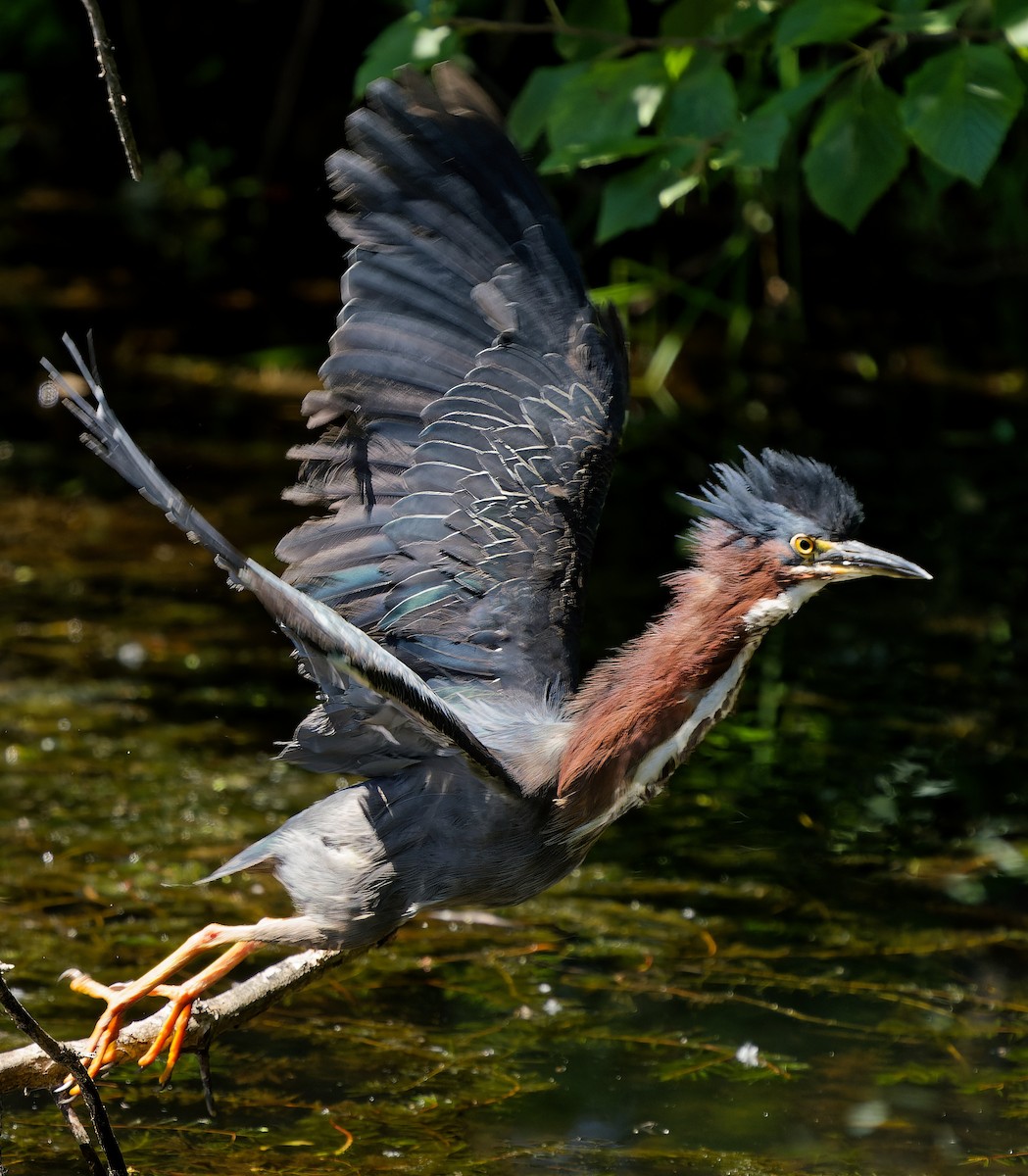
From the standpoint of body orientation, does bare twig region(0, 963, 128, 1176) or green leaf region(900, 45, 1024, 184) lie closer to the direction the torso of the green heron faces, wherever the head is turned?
the green leaf

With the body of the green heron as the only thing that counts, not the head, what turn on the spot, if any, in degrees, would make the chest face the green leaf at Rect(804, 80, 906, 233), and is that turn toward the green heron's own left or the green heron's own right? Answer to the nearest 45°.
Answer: approximately 45° to the green heron's own left

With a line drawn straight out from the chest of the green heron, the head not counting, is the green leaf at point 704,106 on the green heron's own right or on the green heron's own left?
on the green heron's own left

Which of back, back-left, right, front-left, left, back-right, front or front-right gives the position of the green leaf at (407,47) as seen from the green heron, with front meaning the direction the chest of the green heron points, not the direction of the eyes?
left

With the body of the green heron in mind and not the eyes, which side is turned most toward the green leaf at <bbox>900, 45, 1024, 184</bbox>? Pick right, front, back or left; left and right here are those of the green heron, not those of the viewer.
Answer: front

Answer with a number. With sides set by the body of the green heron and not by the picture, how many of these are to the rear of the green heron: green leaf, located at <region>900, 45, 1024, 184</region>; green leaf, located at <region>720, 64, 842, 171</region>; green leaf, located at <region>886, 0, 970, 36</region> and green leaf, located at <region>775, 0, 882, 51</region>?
0

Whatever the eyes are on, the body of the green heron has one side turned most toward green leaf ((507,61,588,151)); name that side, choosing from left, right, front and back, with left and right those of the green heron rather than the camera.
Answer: left

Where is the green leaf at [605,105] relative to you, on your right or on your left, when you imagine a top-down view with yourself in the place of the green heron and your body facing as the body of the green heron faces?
on your left

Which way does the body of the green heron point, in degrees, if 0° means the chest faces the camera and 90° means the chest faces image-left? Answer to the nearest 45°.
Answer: approximately 270°

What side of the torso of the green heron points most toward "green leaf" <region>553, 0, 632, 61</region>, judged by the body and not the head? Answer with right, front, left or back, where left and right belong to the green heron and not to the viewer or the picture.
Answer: left

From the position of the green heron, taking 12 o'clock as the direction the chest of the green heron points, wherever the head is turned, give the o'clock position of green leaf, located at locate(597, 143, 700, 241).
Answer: The green leaf is roughly at 10 o'clock from the green heron.

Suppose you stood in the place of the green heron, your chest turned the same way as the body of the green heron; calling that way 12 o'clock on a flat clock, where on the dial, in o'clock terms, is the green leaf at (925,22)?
The green leaf is roughly at 11 o'clock from the green heron.
